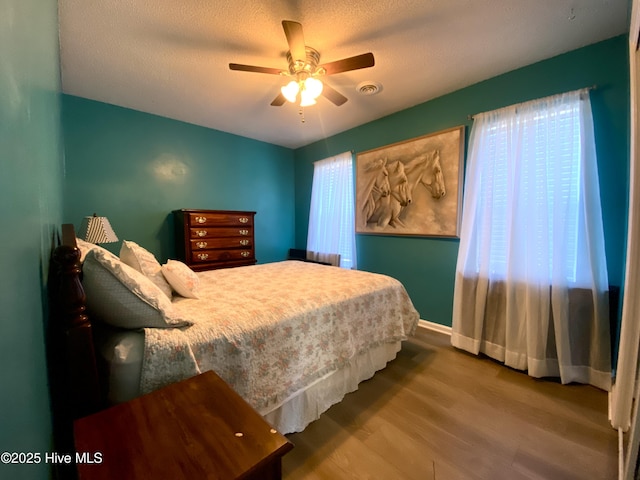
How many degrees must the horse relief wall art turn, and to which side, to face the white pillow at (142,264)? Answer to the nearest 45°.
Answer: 0° — it already faces it

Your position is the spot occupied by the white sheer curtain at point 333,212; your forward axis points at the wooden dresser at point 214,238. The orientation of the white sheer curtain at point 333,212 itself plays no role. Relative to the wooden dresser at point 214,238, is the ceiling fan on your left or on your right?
left

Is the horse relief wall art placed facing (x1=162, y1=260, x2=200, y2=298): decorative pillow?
yes

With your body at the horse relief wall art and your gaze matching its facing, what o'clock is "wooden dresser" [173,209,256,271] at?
The wooden dresser is roughly at 1 o'clock from the horse relief wall art.

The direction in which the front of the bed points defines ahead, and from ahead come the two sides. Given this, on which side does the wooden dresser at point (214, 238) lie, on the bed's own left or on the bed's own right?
on the bed's own left

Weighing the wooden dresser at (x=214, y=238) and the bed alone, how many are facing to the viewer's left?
0

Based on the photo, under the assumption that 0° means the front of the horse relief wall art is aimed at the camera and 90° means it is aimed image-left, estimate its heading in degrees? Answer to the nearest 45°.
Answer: approximately 45°

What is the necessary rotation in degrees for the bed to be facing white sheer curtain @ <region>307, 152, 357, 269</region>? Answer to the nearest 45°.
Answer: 0° — it already faces it

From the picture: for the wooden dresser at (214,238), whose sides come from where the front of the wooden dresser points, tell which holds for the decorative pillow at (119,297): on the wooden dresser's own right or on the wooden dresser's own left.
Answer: on the wooden dresser's own right

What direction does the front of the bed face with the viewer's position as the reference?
facing away from the viewer and to the right of the viewer

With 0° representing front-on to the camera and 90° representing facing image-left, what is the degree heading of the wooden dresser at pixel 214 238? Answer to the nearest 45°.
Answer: approximately 315°

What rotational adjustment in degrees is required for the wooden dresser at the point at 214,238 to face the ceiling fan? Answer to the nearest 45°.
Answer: approximately 45° to its right

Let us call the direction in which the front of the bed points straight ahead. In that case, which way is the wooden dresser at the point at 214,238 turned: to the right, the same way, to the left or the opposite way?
to the right

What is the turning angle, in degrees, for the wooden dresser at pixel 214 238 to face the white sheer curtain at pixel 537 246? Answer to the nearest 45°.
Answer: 0° — it already faces it
